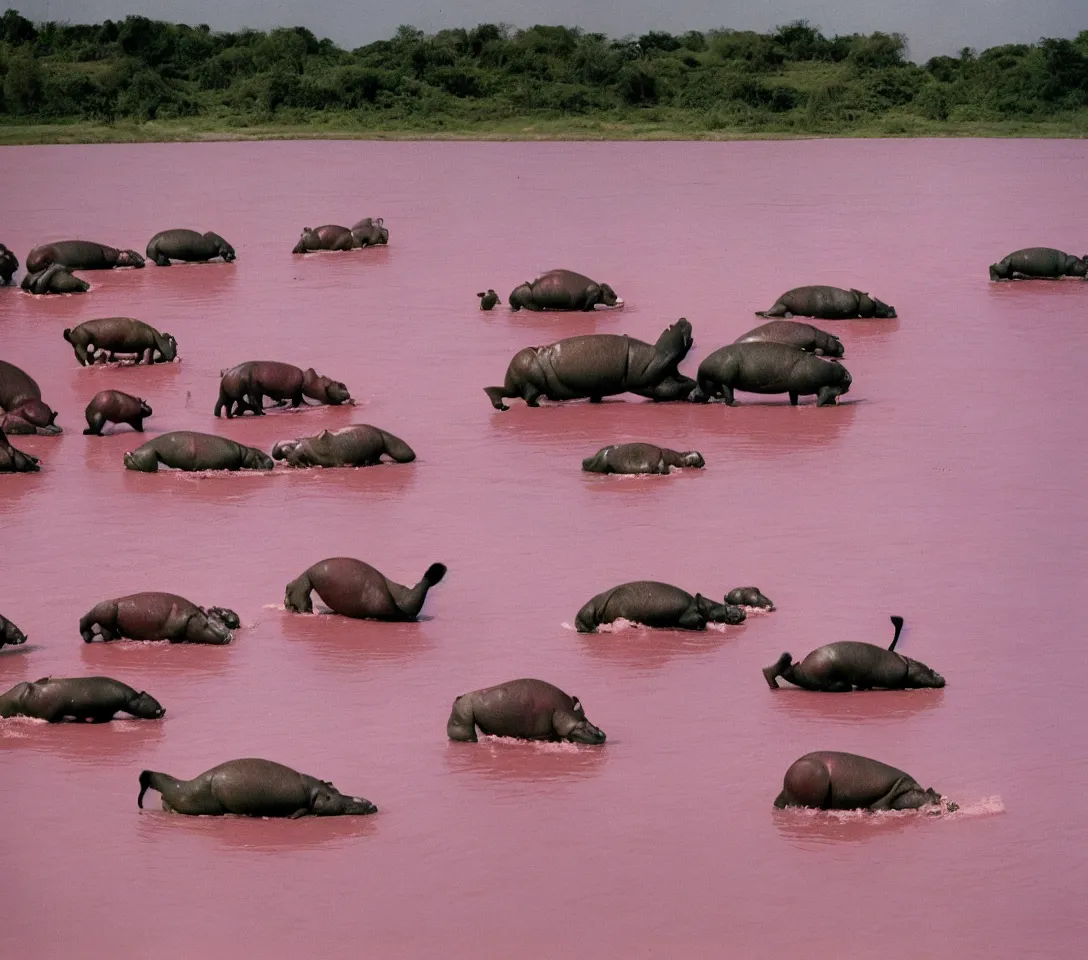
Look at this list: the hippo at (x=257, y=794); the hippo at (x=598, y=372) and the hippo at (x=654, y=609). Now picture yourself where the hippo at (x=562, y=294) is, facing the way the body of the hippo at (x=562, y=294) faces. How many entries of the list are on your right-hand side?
3

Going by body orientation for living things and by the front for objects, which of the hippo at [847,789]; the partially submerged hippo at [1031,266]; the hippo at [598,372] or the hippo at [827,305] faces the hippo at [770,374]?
the hippo at [598,372]

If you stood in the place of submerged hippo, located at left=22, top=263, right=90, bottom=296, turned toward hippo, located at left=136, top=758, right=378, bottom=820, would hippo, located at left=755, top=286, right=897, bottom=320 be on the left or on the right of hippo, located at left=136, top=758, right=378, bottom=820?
left

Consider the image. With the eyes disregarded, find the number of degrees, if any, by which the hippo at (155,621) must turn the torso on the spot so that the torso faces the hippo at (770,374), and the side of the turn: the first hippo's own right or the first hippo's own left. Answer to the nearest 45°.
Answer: approximately 45° to the first hippo's own left

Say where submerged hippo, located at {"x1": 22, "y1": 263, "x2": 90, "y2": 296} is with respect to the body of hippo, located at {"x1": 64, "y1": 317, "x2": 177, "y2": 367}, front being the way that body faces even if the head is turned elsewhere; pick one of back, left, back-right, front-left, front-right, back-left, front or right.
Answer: left

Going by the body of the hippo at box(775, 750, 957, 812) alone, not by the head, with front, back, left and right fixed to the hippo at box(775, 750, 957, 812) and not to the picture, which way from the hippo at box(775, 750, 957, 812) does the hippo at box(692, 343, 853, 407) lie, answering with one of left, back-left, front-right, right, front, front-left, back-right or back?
left

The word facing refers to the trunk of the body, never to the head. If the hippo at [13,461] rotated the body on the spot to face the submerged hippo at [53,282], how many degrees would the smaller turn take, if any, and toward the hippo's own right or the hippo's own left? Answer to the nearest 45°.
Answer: approximately 90° to the hippo's own left

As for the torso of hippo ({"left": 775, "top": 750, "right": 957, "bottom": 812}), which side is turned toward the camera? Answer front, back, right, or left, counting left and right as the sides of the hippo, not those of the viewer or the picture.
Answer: right

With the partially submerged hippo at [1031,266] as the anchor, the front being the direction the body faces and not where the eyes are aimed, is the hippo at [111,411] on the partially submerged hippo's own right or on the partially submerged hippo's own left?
on the partially submerged hippo's own right

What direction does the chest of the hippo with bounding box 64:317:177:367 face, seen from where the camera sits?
to the viewer's right

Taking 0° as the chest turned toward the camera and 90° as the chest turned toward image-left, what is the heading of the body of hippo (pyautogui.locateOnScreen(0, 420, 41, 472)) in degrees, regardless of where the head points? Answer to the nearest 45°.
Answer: approximately 270°

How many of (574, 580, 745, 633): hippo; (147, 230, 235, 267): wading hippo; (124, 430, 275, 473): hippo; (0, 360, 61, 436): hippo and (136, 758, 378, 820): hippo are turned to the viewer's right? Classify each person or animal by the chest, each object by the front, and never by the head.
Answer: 5

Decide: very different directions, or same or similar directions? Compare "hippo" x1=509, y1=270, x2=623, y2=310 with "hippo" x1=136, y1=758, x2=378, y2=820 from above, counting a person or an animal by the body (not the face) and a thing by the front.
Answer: same or similar directions

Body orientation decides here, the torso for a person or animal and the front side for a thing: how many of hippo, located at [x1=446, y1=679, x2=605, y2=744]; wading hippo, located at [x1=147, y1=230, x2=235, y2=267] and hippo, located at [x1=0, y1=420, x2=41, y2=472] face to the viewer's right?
3

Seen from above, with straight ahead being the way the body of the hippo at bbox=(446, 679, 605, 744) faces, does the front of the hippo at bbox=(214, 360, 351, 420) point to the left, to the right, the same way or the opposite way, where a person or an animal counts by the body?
the same way

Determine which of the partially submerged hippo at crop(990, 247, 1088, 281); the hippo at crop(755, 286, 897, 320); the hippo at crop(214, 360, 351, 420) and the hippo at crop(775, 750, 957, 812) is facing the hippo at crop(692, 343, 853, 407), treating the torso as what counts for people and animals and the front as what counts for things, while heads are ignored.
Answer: the hippo at crop(214, 360, 351, 420)

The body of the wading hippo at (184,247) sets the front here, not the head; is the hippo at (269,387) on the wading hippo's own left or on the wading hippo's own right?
on the wading hippo's own right

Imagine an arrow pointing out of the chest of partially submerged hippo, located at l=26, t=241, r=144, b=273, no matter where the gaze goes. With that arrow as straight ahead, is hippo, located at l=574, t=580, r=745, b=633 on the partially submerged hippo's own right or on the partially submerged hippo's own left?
on the partially submerged hippo's own right

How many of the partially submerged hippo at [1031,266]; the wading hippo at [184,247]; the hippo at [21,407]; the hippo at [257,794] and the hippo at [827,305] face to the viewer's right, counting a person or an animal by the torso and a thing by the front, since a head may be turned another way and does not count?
5
